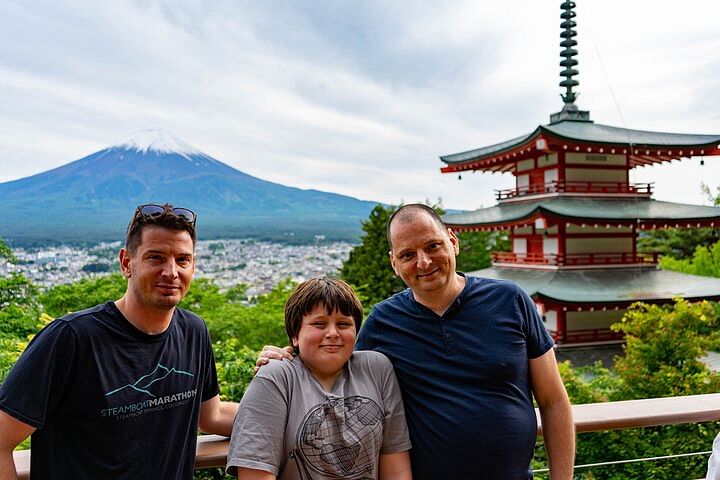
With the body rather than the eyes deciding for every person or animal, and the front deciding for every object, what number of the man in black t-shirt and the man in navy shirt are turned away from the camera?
0

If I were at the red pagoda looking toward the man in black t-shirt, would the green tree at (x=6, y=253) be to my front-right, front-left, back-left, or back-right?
front-right

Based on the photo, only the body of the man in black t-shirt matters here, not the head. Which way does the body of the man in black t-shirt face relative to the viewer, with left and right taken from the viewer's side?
facing the viewer and to the right of the viewer

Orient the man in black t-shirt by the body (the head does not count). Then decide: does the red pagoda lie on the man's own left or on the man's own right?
on the man's own left

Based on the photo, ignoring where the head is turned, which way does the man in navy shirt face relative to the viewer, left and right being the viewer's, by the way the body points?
facing the viewer

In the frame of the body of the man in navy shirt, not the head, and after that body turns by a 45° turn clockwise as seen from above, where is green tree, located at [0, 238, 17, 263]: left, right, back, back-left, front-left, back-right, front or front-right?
right

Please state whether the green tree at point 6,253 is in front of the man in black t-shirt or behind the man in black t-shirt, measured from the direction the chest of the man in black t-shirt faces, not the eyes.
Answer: behind

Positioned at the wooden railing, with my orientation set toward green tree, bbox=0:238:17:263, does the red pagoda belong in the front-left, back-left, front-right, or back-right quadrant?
front-right
